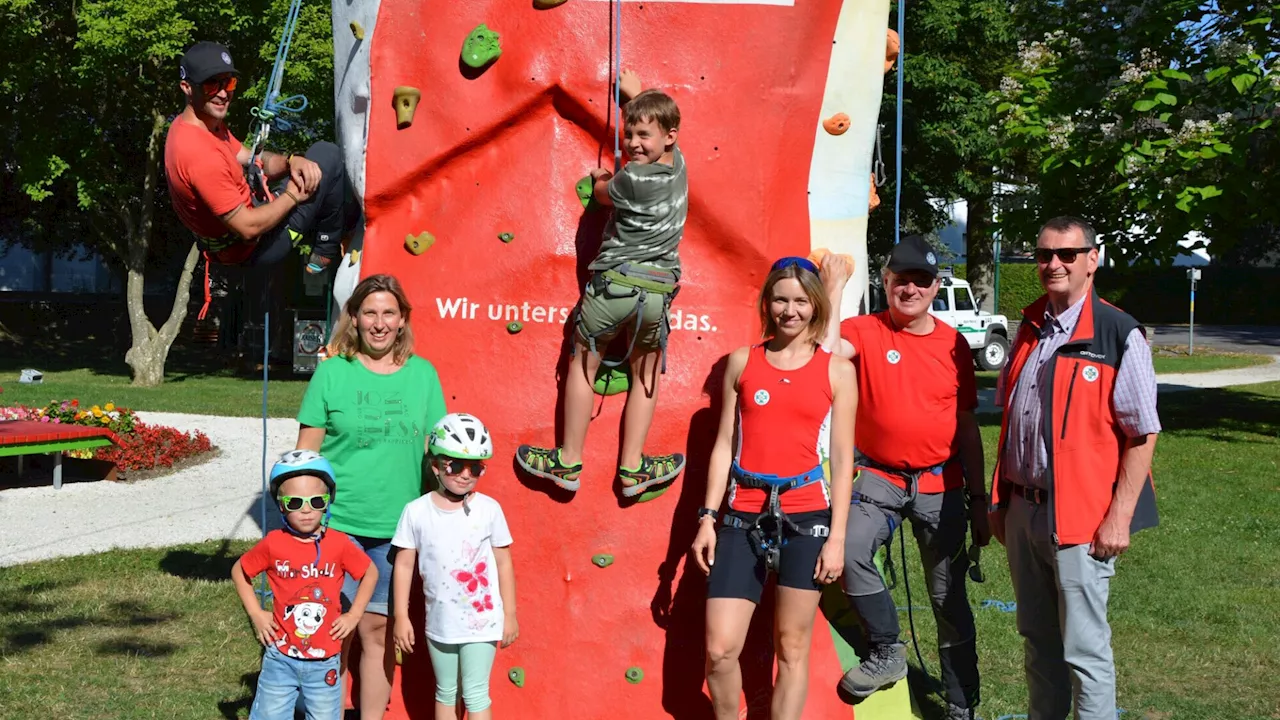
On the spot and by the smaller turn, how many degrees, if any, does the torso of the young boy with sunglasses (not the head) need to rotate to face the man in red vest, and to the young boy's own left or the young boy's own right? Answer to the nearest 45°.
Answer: approximately 90° to the young boy's own left

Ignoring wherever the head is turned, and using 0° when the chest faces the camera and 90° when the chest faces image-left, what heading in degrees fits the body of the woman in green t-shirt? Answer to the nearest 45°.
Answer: approximately 0°

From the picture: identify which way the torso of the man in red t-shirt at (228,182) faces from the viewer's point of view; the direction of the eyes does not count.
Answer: to the viewer's right

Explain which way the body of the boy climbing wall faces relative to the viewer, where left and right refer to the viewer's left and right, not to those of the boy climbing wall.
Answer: facing away from the viewer and to the left of the viewer

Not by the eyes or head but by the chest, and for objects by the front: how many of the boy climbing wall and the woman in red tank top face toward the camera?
1
